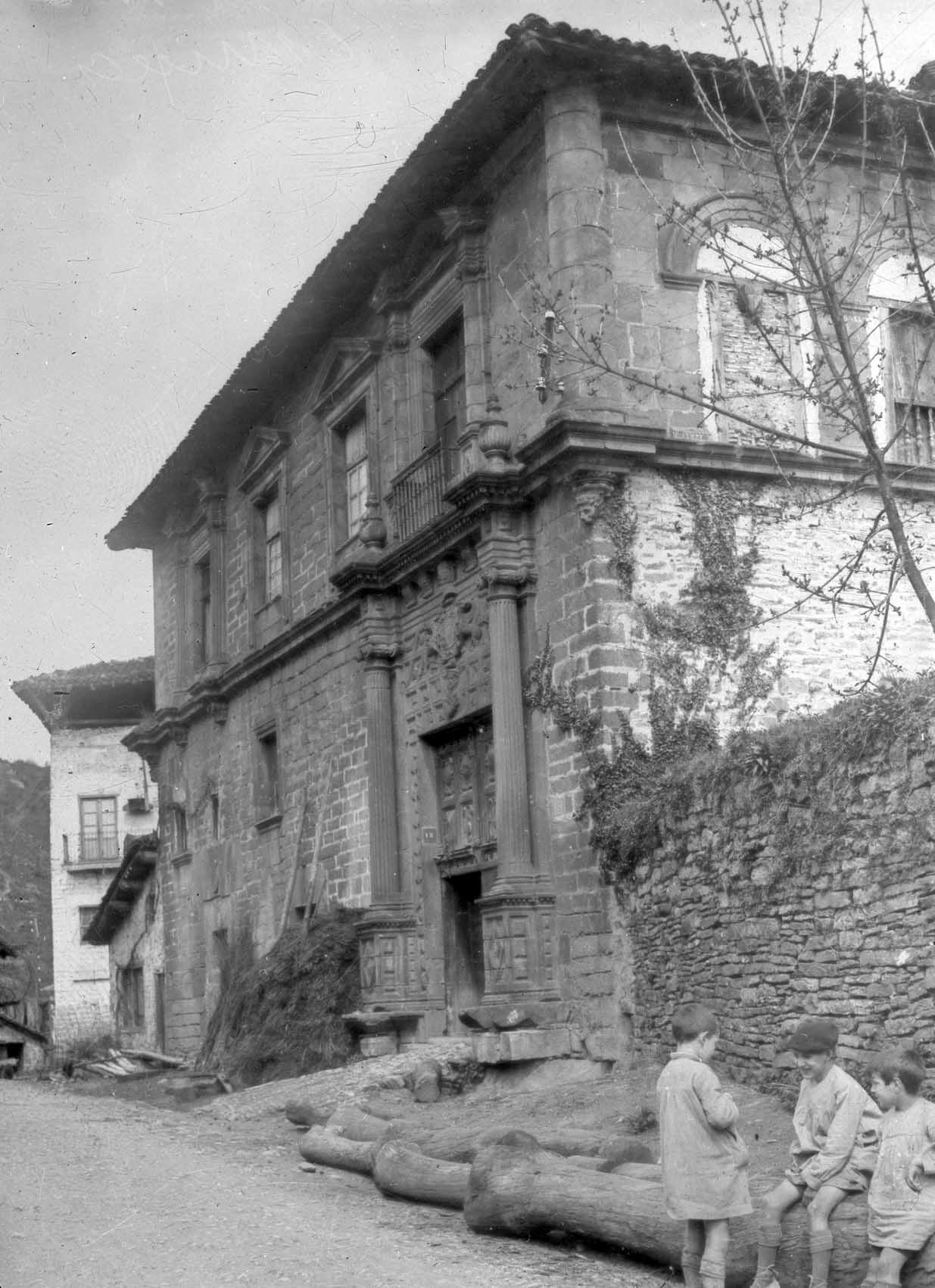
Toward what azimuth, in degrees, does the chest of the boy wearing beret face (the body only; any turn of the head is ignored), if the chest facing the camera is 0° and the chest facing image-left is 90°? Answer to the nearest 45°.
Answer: approximately 45°

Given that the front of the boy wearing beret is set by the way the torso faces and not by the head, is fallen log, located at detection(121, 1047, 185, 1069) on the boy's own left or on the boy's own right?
on the boy's own right

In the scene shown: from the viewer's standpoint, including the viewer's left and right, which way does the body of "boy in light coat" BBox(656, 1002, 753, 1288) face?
facing away from the viewer and to the right of the viewer

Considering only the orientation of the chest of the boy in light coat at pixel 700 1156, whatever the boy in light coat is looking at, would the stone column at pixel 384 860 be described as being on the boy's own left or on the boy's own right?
on the boy's own left

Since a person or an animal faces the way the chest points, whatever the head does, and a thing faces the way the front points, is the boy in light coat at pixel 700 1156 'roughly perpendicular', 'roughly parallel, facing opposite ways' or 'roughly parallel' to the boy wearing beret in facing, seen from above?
roughly parallel, facing opposite ways
